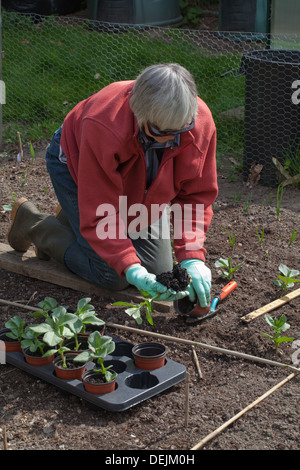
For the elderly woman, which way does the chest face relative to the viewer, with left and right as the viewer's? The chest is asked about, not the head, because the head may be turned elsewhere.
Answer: facing the viewer and to the right of the viewer

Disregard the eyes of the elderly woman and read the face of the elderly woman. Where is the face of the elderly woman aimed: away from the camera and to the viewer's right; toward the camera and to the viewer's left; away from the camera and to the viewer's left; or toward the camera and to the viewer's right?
toward the camera and to the viewer's right

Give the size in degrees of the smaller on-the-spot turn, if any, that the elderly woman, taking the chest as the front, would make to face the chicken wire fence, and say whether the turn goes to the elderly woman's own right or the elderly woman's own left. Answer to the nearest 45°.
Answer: approximately 135° to the elderly woman's own left

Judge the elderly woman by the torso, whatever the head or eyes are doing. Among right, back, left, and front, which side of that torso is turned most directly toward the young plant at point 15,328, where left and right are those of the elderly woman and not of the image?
right

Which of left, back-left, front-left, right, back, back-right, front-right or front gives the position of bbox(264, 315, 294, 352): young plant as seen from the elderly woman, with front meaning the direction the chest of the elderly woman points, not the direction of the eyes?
front

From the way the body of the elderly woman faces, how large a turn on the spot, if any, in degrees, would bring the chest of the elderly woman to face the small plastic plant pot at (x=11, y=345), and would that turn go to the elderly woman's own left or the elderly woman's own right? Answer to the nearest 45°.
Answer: approximately 90° to the elderly woman's own right
